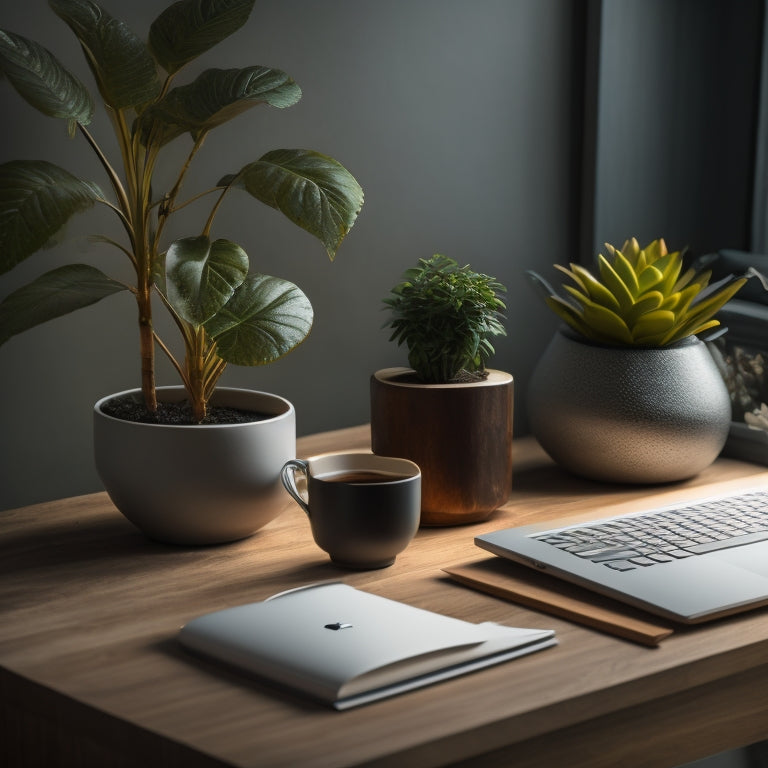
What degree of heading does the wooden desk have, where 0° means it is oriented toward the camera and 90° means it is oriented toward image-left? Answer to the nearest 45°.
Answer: approximately 315°

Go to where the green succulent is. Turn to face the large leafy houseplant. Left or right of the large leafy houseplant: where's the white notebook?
left

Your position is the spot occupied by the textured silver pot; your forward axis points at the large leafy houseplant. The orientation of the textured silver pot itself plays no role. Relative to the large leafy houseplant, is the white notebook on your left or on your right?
left
